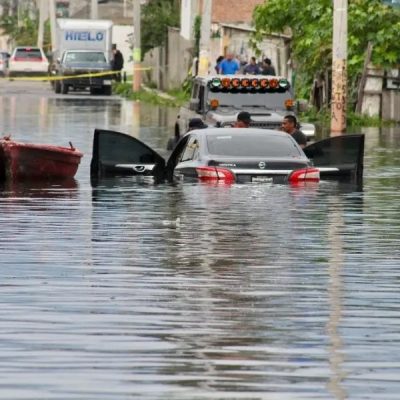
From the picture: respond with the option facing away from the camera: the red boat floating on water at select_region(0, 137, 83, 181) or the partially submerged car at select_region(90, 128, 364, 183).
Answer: the partially submerged car

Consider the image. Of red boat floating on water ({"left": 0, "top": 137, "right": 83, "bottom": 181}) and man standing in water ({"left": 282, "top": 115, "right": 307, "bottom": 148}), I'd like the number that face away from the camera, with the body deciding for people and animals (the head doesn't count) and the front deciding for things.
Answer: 0

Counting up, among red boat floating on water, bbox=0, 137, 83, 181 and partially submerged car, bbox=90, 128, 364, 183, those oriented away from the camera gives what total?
1

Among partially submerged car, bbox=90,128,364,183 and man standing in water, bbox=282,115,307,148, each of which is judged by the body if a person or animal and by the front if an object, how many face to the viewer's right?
0

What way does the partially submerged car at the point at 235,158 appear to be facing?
away from the camera

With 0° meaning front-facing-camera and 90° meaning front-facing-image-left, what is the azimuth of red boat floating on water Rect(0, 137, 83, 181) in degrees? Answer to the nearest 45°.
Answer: approximately 270°

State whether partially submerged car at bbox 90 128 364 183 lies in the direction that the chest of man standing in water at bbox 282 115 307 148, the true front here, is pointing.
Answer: no

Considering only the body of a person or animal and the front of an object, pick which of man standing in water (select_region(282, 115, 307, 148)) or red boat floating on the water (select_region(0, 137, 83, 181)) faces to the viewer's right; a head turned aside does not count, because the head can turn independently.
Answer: the red boat floating on the water
